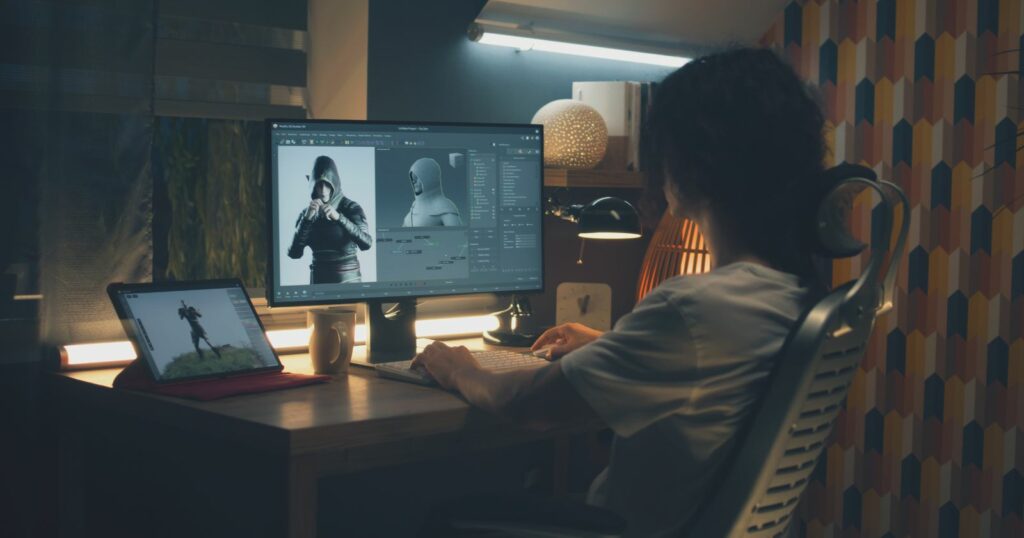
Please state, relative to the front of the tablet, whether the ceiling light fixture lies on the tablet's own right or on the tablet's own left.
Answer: on the tablet's own left

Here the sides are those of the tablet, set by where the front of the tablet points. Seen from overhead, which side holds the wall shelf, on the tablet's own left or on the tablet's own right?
on the tablet's own left

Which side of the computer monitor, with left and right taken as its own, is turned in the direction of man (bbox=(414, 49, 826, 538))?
front

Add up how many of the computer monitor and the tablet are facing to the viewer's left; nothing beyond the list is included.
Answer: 0

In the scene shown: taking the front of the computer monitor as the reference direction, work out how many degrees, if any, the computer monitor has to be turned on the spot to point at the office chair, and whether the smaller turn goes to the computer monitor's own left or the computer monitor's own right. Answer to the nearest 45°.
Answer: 0° — it already faces it

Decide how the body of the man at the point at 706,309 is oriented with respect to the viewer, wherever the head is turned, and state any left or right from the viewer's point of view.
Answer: facing away from the viewer and to the left of the viewer

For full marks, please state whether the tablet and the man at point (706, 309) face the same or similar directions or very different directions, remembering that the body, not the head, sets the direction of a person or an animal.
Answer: very different directions

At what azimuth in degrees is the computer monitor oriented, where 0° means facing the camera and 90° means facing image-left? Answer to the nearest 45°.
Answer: approximately 315°

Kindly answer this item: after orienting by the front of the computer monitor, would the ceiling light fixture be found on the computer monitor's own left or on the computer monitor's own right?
on the computer monitor's own left

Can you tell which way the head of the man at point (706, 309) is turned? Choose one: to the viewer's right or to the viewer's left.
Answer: to the viewer's left

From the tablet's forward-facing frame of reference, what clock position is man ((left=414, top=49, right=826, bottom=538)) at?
The man is roughly at 12 o'clock from the tablet.

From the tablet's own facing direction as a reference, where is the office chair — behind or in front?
in front

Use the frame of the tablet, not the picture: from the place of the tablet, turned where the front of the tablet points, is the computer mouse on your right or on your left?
on your left

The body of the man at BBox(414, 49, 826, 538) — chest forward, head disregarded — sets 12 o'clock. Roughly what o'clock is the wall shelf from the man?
The wall shelf is roughly at 1 o'clock from the man.

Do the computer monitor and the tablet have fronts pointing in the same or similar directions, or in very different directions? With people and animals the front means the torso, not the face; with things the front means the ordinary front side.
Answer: same or similar directions

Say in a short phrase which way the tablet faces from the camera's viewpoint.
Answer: facing the viewer and to the right of the viewer

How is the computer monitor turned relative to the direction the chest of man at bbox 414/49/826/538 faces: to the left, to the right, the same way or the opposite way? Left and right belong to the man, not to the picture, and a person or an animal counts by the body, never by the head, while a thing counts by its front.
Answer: the opposite way
